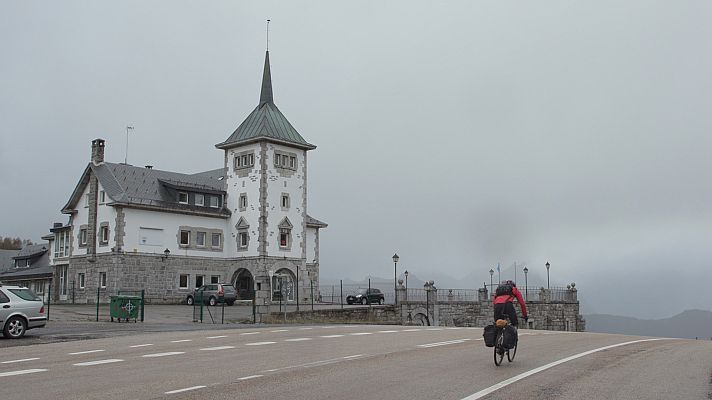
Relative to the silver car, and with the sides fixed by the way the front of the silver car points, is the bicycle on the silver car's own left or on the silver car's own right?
on the silver car's own left

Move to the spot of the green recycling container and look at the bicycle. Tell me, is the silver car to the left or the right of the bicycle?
right

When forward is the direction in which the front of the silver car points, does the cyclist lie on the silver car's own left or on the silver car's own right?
on the silver car's own left
